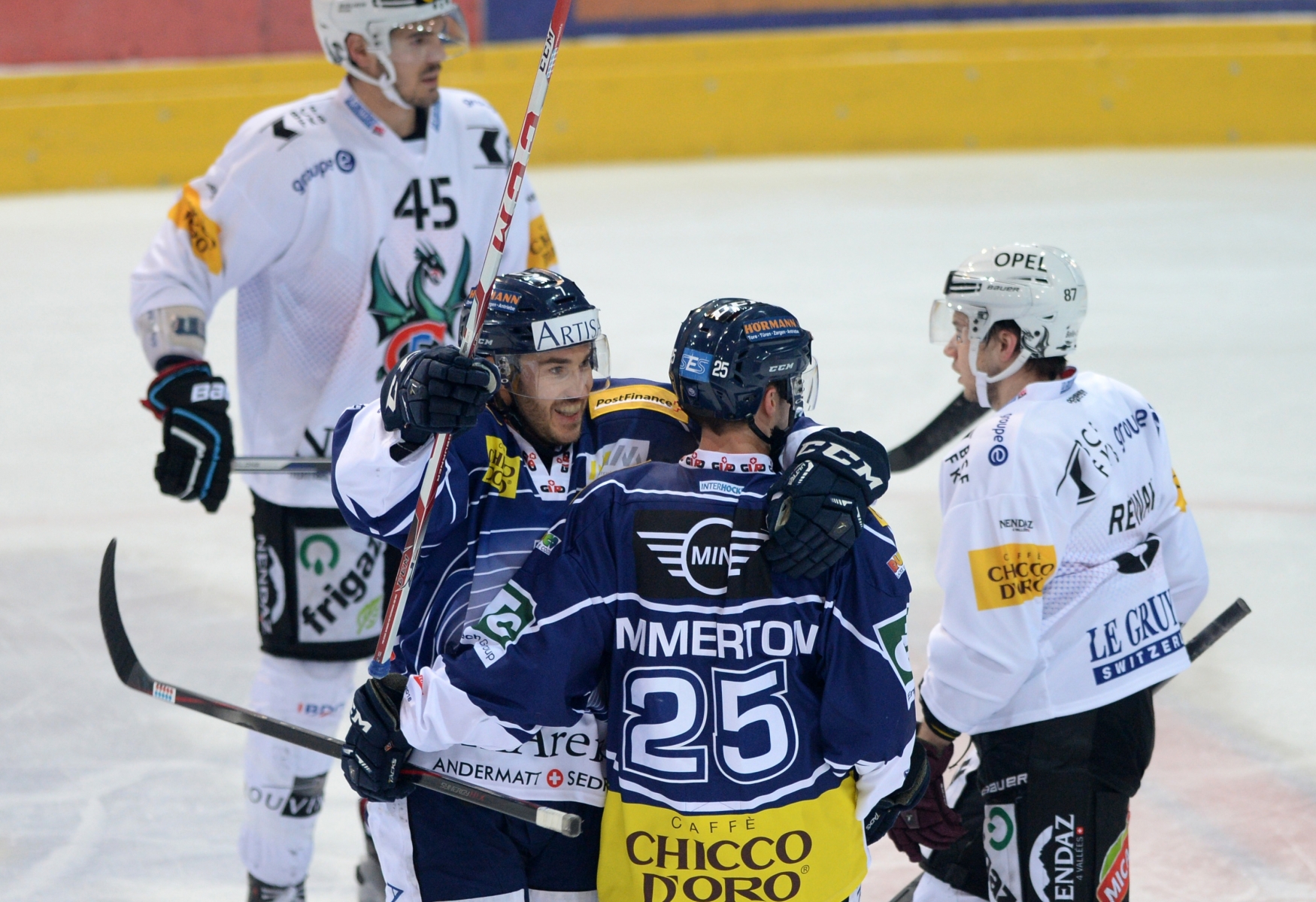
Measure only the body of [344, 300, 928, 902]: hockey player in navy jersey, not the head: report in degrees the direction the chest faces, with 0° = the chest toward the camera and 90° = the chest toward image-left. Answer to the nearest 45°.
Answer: approximately 180°

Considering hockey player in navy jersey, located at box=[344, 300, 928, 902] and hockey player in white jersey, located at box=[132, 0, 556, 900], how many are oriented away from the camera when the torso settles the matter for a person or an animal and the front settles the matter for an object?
1

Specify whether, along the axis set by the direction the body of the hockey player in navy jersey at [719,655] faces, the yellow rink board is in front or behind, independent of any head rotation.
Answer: in front

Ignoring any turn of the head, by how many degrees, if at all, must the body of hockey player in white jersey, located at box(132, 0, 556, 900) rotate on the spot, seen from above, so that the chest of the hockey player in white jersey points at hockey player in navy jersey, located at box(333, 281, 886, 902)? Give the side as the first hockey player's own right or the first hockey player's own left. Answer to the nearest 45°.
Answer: approximately 45° to the first hockey player's own right

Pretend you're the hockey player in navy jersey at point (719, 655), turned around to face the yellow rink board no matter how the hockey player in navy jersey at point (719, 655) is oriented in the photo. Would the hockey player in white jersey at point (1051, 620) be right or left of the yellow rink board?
right

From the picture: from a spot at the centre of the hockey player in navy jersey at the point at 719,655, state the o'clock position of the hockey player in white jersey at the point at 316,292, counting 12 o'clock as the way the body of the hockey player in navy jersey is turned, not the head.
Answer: The hockey player in white jersey is roughly at 11 o'clock from the hockey player in navy jersey.

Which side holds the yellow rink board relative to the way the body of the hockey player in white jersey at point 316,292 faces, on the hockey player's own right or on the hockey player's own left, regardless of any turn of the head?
on the hockey player's own left

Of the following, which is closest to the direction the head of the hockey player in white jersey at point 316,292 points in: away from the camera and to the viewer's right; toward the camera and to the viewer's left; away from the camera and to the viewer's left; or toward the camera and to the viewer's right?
toward the camera and to the viewer's right

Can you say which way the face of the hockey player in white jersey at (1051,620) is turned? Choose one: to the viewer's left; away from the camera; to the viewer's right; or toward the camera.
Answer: to the viewer's left

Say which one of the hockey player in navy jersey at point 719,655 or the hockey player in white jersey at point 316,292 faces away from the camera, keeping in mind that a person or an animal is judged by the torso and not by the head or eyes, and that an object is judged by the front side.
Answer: the hockey player in navy jersey

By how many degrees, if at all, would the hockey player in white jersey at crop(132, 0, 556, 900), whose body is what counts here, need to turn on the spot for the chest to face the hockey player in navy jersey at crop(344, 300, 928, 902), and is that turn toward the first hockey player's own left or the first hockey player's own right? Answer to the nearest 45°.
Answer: approximately 45° to the first hockey player's own right

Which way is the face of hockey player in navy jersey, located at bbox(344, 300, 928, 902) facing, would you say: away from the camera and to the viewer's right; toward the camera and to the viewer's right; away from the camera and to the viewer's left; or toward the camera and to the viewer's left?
away from the camera and to the viewer's right
